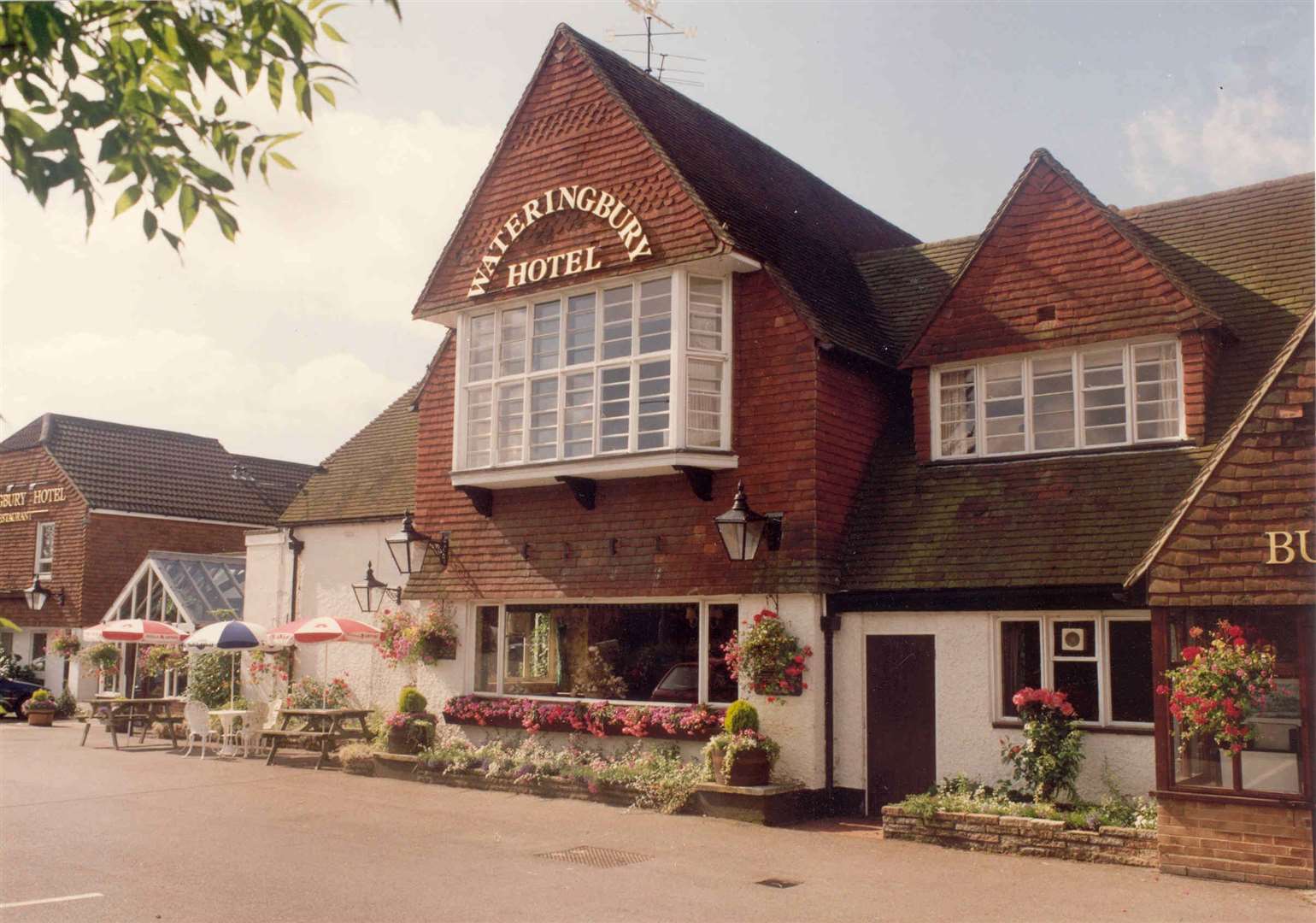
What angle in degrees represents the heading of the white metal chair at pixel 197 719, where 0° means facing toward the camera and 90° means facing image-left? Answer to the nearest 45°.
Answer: approximately 225°
